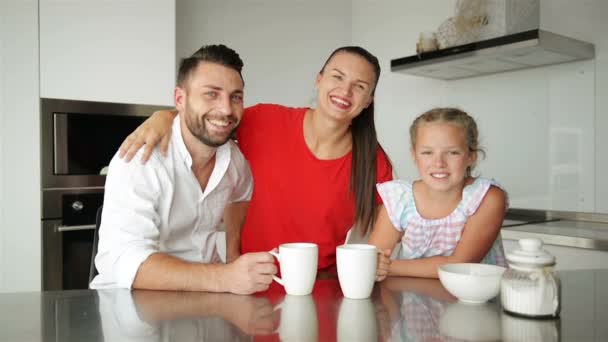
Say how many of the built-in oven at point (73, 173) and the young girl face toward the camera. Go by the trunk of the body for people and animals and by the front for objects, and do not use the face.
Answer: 2

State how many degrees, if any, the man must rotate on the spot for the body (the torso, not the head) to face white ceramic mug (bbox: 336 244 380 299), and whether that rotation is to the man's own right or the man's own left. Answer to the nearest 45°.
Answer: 0° — they already face it

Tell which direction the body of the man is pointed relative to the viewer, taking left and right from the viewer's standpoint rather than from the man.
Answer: facing the viewer and to the right of the viewer

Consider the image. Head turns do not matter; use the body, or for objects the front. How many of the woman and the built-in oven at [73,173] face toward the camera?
2

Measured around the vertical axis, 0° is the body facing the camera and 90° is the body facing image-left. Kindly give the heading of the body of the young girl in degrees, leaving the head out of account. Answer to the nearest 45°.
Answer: approximately 0°

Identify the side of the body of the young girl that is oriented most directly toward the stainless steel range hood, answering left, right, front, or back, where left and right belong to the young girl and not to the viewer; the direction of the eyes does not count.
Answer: back

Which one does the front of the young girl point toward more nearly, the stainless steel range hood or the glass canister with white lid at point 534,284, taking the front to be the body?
the glass canister with white lid

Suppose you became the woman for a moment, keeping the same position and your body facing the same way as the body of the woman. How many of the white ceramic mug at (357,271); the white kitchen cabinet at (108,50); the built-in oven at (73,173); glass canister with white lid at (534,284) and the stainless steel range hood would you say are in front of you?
2
